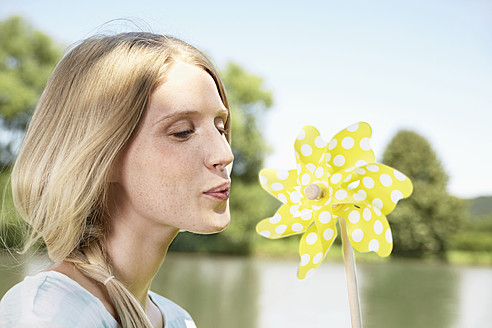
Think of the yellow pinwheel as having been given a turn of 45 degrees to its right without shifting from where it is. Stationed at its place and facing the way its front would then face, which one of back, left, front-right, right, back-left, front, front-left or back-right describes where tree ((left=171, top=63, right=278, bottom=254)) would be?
right

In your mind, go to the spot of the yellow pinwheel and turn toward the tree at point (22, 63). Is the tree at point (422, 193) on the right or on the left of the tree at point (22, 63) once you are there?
right

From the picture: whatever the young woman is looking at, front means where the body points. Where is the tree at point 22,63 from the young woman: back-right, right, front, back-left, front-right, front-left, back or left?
back-left

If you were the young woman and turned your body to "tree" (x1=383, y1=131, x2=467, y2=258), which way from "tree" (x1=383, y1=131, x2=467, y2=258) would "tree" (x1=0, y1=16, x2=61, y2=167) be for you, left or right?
left

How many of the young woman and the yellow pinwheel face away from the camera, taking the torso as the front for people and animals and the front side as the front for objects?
0

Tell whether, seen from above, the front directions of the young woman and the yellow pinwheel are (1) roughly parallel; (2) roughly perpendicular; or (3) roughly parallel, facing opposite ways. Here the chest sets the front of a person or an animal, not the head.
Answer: roughly perpendicular

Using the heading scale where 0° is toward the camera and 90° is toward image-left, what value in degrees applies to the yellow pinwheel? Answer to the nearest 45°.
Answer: approximately 45°

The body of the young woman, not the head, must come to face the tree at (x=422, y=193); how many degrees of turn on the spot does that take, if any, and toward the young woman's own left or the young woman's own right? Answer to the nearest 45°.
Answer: approximately 90° to the young woman's own left

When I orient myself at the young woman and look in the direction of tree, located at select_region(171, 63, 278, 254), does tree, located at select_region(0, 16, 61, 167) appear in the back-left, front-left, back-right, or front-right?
front-left

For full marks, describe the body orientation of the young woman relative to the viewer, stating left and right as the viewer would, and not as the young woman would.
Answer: facing the viewer and to the right of the viewer
